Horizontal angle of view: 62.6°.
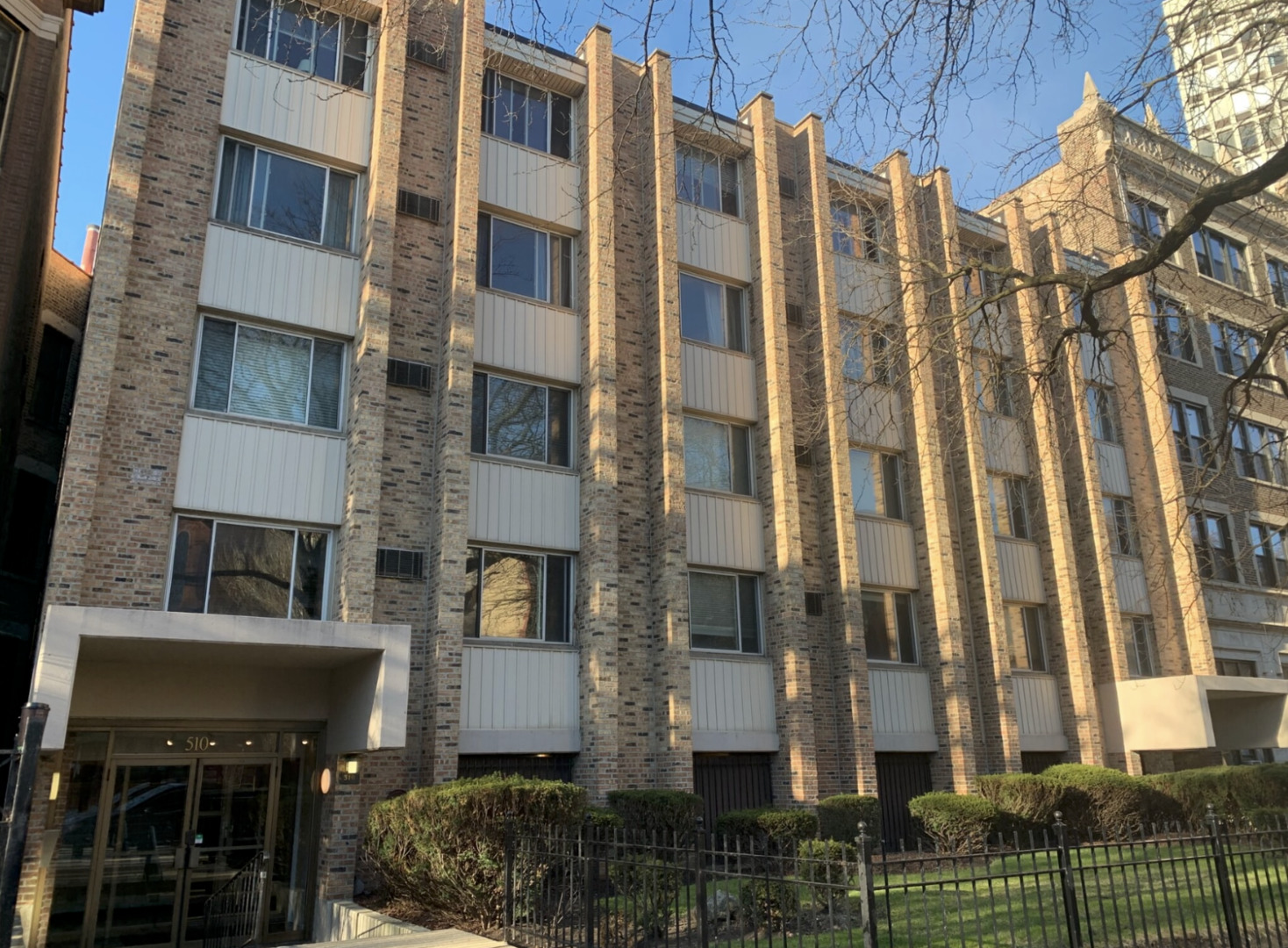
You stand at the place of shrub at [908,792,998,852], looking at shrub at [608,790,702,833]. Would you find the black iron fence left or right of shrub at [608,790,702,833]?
left

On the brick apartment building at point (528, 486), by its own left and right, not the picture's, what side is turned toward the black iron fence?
front

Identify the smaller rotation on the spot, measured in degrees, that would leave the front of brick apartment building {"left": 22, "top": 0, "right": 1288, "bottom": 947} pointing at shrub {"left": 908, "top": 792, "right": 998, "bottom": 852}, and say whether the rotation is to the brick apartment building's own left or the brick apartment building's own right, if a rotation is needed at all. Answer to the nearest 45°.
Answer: approximately 45° to the brick apartment building's own left

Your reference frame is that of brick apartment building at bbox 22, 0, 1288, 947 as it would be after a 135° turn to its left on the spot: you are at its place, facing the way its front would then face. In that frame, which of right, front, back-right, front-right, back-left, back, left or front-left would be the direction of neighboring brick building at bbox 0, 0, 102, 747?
left

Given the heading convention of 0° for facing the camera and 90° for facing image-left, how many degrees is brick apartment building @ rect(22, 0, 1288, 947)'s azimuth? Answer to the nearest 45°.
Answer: approximately 315°

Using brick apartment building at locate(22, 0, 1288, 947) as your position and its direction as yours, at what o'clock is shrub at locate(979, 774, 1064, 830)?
The shrub is roughly at 10 o'clock from the brick apartment building.

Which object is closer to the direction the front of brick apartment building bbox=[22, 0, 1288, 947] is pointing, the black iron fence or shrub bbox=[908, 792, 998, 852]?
the black iron fence
